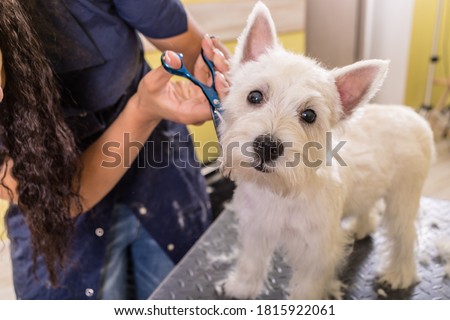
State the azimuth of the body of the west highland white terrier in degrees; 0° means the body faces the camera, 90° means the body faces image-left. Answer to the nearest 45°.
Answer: approximately 45°
